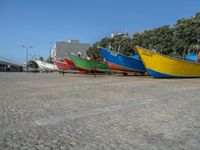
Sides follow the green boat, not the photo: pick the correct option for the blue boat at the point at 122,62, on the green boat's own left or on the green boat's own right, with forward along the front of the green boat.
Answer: on the green boat's own left

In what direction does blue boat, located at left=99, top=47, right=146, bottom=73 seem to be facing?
to the viewer's left

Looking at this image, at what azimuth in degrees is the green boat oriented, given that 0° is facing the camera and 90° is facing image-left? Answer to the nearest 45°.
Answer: approximately 90°

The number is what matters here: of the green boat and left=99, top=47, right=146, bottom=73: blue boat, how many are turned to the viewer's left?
2

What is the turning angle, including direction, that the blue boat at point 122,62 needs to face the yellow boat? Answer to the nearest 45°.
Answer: approximately 135° to its left

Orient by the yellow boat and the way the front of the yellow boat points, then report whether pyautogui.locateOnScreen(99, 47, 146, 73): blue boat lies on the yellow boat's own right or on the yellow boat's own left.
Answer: on the yellow boat's own right

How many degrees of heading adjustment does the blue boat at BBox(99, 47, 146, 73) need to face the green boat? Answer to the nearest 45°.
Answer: approximately 45° to its right

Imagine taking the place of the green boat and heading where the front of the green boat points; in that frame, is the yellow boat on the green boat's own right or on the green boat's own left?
on the green boat's own left

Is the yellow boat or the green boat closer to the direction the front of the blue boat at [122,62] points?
the green boat

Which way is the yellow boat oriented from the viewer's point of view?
to the viewer's left
